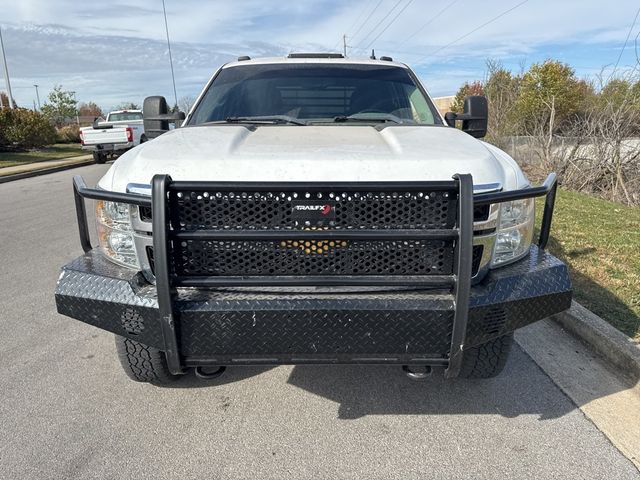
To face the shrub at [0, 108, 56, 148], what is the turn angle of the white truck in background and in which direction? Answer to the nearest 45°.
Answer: approximately 90° to its left

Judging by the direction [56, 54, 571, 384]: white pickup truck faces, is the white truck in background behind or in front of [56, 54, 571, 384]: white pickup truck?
behind

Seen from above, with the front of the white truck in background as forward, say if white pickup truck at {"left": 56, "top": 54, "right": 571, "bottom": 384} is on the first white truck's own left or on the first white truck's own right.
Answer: on the first white truck's own right

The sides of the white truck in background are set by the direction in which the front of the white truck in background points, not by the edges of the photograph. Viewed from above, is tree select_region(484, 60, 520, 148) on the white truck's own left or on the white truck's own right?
on the white truck's own right

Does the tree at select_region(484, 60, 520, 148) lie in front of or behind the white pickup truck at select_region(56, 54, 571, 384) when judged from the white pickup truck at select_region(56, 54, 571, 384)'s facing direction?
behind

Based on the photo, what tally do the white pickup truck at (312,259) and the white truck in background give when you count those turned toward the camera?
1

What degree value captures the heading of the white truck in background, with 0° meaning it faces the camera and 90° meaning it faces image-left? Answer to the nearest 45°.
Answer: approximately 225°

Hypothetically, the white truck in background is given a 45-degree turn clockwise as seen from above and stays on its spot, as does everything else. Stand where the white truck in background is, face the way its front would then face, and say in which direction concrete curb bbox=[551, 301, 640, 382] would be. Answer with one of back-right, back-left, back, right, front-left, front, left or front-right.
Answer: right

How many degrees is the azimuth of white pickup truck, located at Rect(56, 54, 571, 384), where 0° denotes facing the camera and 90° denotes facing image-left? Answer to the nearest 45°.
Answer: approximately 0°

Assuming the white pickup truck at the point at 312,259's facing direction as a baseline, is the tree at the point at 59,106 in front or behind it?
behind

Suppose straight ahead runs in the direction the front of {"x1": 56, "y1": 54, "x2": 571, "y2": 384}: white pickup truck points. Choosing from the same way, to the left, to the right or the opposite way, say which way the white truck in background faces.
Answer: the opposite way

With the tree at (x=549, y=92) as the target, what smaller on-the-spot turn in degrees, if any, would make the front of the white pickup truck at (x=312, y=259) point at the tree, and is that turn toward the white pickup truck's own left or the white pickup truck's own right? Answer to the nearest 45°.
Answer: approximately 135° to the white pickup truck's own left
